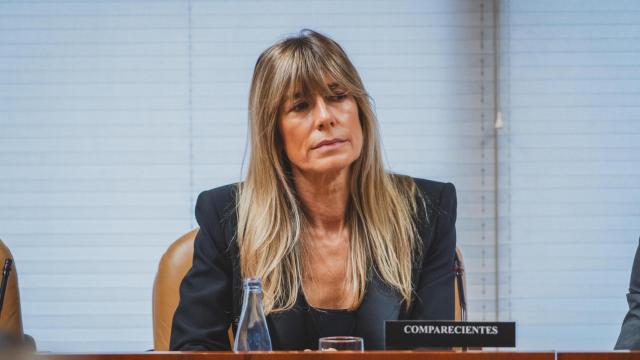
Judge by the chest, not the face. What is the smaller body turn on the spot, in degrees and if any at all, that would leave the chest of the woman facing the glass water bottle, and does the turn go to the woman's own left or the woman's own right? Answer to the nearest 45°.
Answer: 0° — they already face it

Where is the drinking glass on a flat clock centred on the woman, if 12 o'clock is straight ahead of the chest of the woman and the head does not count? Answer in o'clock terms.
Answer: The drinking glass is roughly at 12 o'clock from the woman.

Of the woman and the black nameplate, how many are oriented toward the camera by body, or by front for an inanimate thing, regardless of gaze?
2

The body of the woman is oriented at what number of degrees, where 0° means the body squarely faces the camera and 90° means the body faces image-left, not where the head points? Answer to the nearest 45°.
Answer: approximately 0°

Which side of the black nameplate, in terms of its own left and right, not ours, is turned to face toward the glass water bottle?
right

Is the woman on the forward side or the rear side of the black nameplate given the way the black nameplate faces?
on the rear side

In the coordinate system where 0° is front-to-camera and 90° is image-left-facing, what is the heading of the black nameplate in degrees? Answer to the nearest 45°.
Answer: approximately 0°
